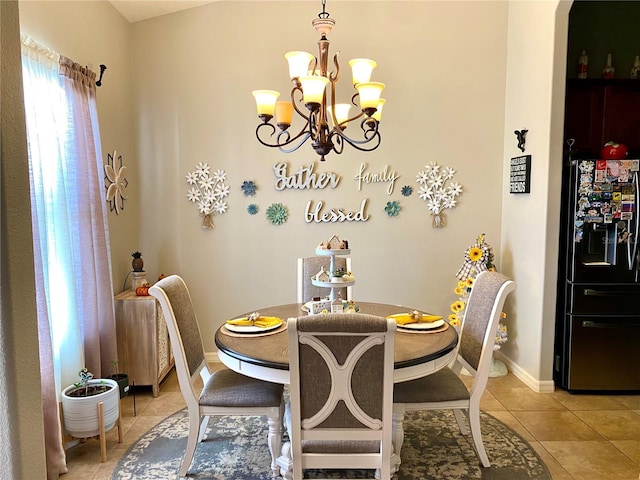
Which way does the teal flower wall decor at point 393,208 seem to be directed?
toward the camera

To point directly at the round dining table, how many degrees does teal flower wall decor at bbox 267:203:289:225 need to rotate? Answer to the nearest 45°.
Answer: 0° — it already faces it

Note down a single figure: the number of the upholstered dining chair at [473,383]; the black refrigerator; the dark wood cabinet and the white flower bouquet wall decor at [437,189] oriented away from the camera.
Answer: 0

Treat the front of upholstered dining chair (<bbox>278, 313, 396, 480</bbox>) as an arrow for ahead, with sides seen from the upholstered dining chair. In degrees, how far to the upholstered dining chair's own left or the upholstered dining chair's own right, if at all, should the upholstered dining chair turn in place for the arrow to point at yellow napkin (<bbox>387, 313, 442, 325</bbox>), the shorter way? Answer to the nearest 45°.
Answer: approximately 45° to the upholstered dining chair's own right

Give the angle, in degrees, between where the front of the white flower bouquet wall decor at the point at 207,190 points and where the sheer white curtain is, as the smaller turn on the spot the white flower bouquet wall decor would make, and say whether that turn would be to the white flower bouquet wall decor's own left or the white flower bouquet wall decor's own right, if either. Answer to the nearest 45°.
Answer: approximately 45° to the white flower bouquet wall decor's own right

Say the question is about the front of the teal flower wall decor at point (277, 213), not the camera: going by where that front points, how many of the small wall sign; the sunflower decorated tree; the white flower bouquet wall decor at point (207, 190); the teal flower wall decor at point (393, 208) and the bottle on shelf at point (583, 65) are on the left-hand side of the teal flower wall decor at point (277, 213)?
4

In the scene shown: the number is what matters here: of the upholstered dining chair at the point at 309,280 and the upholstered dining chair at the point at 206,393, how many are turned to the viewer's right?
1

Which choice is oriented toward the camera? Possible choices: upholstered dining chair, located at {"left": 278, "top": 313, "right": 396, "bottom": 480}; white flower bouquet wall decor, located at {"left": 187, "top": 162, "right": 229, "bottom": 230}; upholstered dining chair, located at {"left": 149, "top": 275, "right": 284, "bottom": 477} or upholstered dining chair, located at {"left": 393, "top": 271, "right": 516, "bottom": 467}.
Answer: the white flower bouquet wall decor

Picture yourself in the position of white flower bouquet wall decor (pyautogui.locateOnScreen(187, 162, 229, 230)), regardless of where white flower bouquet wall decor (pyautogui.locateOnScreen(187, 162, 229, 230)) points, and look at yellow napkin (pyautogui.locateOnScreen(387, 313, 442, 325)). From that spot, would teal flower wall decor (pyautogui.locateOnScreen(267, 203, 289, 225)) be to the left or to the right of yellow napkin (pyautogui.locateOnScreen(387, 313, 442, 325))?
left

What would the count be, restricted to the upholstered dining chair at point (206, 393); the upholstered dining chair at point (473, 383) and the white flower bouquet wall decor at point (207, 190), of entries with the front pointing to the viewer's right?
1

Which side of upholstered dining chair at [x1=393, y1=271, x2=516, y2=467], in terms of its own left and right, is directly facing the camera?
left

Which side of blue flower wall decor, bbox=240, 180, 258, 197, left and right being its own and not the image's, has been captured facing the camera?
front

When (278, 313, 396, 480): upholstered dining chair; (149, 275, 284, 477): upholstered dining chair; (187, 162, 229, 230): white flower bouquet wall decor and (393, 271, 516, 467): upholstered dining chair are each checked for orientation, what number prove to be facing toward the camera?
1

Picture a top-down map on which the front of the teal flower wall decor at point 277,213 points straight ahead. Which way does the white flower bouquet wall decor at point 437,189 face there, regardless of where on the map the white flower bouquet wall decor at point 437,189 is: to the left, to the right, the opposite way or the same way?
the same way

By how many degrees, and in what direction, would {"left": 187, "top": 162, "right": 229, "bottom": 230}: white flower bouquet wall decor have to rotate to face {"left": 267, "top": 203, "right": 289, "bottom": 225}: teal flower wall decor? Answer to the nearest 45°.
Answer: approximately 90° to its left

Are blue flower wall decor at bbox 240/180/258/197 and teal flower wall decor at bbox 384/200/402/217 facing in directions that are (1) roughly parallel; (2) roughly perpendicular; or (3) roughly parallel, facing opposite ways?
roughly parallel

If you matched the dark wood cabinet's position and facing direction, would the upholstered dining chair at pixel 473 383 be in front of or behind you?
in front

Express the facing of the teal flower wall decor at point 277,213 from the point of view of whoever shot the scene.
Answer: facing the viewer

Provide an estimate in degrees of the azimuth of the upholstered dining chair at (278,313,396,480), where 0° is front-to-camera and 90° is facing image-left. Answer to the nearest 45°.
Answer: approximately 180°

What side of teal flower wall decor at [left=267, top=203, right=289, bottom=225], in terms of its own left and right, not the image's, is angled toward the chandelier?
front

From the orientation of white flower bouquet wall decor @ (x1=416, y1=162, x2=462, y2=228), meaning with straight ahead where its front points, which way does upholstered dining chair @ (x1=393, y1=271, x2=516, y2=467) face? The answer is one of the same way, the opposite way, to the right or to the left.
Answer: to the right
